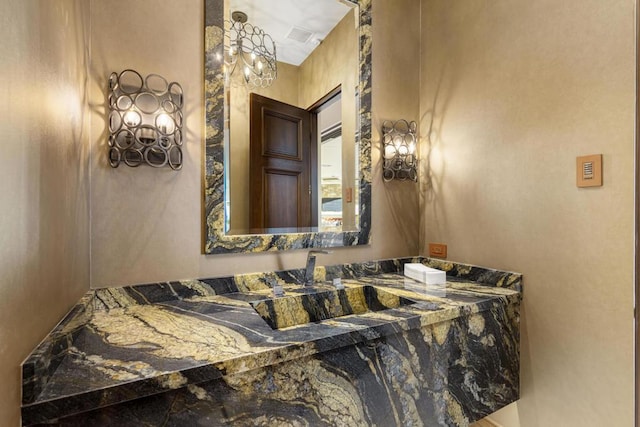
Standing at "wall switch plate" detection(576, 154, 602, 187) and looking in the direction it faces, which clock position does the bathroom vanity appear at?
The bathroom vanity is roughly at 12 o'clock from the wall switch plate.

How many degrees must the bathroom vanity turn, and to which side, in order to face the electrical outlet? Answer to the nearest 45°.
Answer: approximately 90° to its left

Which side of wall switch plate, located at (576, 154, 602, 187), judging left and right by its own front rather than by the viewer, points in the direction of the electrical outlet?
right

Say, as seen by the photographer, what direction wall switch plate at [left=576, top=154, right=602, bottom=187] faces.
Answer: facing the viewer and to the left of the viewer

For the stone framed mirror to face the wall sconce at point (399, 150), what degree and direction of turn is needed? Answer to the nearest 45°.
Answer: approximately 45° to its left

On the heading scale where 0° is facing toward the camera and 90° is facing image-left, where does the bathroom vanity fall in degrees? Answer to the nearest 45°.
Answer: approximately 315°

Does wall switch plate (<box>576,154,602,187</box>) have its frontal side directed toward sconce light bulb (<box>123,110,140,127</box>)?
yes

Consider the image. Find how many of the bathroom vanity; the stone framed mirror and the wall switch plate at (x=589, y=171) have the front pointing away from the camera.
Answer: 0

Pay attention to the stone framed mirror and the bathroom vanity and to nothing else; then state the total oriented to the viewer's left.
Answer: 0

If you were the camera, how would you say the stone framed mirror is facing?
facing the viewer and to the right of the viewer
